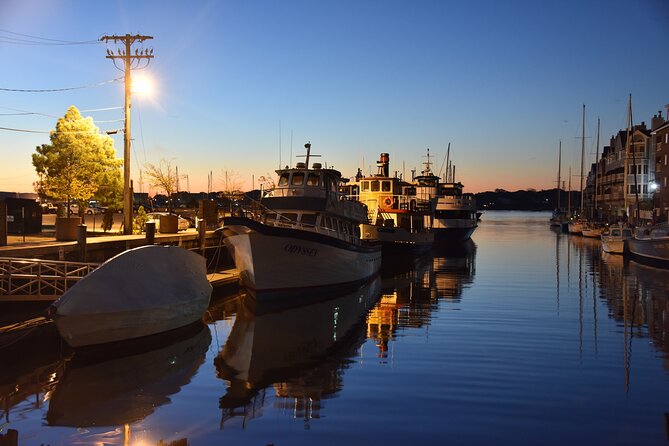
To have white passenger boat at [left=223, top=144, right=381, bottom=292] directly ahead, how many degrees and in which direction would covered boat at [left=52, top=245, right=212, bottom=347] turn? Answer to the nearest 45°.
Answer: approximately 180°

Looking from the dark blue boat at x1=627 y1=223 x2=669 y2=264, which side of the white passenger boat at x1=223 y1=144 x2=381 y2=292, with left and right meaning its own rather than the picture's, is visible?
back

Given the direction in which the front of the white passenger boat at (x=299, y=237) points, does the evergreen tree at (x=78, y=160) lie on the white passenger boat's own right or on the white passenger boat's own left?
on the white passenger boat's own right

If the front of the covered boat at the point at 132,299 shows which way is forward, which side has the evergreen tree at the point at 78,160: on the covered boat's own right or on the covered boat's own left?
on the covered boat's own right

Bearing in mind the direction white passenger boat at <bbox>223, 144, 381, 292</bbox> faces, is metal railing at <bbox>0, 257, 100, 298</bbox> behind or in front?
in front

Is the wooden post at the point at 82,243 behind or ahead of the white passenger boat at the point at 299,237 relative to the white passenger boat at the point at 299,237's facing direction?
ahead

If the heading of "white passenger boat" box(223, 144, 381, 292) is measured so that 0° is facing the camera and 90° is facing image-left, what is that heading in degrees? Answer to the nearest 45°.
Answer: approximately 45°
